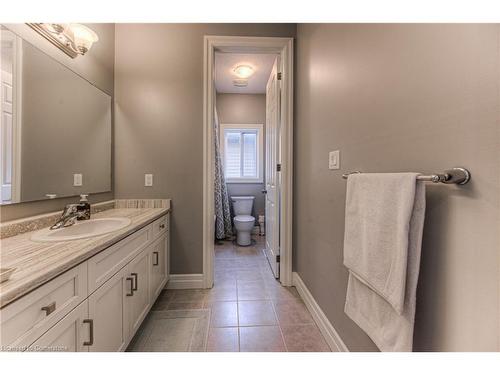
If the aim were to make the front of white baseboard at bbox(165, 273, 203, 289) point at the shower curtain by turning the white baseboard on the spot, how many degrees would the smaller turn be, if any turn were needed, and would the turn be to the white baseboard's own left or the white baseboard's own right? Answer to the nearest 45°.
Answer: approximately 180°

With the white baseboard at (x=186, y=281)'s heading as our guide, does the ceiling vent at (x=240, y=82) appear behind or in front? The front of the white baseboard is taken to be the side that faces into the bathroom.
behind

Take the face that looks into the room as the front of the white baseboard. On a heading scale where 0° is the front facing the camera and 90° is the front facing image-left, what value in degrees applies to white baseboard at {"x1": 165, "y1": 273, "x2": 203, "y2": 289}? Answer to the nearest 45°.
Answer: approximately 0°

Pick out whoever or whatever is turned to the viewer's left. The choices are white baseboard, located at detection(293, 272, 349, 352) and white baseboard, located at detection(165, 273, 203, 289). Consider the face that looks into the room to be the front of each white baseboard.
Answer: white baseboard, located at detection(293, 272, 349, 352)

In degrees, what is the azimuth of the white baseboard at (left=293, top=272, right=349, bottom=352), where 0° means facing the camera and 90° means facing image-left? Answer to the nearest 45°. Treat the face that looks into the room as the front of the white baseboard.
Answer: approximately 90°

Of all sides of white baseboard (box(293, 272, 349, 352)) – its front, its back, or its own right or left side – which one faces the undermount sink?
front

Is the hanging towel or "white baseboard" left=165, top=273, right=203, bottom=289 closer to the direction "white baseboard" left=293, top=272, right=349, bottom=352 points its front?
the white baseboard
